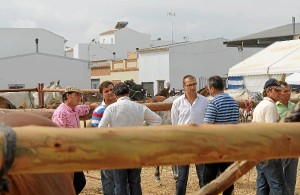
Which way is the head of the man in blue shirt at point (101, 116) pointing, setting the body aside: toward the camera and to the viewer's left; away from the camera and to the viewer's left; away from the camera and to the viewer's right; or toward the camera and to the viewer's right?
toward the camera and to the viewer's right

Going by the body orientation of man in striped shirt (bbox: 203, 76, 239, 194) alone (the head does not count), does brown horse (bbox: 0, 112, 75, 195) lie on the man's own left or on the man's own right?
on the man's own left

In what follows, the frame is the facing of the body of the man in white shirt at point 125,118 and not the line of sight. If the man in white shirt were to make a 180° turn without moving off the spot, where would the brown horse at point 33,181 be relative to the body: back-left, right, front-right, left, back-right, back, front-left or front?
front

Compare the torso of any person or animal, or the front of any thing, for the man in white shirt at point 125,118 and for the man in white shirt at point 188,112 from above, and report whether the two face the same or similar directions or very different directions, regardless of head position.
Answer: very different directions

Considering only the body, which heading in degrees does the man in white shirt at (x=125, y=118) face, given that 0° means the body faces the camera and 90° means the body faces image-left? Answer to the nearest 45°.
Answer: approximately 180°

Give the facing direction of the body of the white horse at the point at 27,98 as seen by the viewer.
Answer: to the viewer's right

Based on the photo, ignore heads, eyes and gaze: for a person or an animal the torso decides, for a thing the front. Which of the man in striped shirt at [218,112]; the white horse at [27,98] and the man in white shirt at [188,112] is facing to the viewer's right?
the white horse

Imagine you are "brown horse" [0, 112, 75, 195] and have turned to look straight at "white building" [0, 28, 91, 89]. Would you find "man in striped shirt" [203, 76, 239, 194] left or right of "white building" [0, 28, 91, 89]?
right
